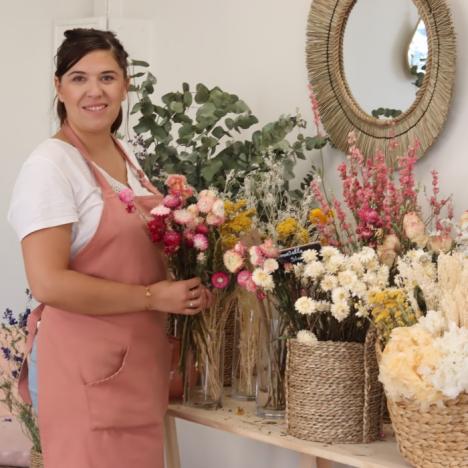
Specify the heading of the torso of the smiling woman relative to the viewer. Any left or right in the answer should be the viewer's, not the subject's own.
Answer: facing the viewer and to the right of the viewer

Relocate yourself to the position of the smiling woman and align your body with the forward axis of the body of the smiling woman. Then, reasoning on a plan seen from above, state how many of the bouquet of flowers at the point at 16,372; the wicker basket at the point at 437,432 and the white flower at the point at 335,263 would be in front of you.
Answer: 2

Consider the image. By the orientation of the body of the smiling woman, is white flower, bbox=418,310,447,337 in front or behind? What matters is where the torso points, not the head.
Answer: in front

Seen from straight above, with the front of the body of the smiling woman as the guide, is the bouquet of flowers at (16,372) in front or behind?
behind

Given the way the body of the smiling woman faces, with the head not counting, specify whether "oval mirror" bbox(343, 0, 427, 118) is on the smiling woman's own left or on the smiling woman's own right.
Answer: on the smiling woman's own left

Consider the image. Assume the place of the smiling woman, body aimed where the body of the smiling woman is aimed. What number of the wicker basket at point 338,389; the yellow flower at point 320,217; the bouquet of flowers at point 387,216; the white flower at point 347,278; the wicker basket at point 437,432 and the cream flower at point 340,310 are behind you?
0

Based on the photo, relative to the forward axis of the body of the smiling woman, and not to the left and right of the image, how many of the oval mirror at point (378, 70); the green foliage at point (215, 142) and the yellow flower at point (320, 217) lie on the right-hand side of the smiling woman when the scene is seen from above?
0

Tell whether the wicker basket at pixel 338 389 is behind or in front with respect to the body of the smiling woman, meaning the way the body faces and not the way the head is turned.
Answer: in front

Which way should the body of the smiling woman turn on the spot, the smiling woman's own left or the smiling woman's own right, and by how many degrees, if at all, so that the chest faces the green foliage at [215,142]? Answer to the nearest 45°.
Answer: approximately 90° to the smiling woman's own left

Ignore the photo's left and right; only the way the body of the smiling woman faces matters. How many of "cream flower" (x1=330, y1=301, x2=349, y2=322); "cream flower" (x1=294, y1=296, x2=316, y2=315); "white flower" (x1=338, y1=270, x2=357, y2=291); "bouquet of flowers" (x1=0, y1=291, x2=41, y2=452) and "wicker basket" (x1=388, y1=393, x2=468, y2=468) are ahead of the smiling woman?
4

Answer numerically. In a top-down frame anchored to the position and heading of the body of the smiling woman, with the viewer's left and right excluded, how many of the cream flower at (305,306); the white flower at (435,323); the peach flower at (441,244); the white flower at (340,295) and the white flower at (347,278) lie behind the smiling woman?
0

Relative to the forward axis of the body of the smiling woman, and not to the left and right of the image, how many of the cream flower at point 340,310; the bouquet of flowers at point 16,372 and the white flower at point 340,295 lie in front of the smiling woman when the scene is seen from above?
2

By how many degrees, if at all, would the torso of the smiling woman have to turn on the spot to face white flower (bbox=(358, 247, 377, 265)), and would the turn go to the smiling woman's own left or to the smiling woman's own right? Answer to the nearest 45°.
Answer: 0° — they already face it

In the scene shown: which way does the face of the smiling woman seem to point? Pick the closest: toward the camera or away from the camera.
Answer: toward the camera
